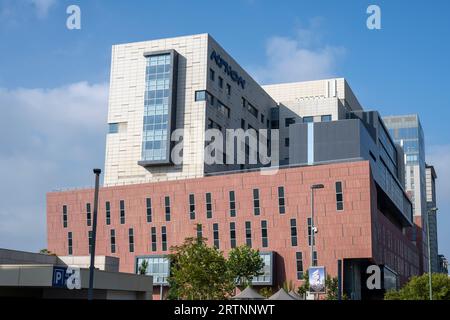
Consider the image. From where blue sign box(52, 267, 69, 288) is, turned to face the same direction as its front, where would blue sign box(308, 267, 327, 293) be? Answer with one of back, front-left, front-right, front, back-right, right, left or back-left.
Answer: left

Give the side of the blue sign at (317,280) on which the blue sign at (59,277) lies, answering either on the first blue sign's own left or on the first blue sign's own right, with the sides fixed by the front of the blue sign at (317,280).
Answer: on the first blue sign's own right

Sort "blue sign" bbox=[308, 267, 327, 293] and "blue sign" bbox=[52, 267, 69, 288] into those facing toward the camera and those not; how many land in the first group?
2

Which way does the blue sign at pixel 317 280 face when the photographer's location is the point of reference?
facing the viewer

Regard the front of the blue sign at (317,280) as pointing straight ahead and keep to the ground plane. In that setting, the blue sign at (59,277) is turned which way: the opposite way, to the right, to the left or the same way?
the same way
